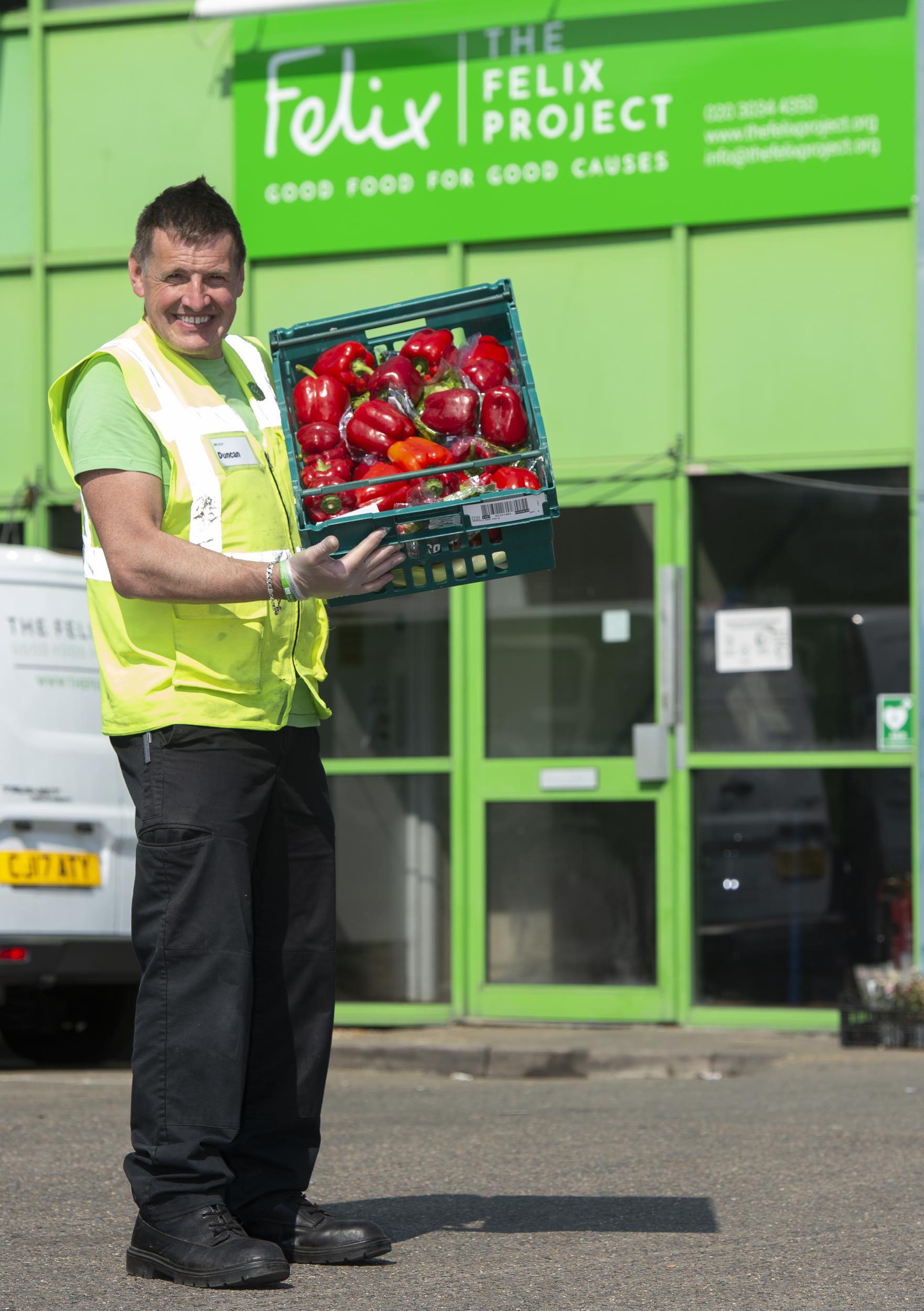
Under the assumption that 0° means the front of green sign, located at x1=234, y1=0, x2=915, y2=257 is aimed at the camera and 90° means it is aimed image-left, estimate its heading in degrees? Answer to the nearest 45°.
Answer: approximately 0°

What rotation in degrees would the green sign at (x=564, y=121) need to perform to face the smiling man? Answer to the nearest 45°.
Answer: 0° — it already faces them

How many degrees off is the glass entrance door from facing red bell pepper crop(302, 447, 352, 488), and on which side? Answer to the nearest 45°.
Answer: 0° — it already faces it

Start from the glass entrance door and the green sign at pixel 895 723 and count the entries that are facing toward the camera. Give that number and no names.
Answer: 2

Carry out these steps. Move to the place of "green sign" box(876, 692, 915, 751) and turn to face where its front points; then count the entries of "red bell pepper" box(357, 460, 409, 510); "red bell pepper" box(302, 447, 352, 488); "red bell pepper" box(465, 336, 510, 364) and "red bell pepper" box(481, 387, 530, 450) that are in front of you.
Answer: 4
